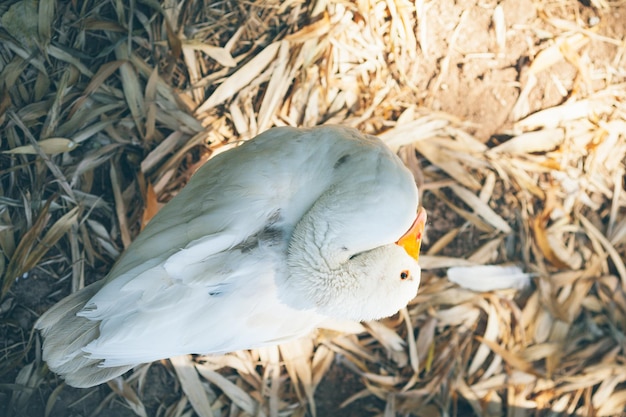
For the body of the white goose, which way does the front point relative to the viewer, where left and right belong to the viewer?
facing away from the viewer and to the right of the viewer

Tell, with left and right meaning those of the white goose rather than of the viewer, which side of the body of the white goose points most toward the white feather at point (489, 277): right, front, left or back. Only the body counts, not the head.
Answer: front
